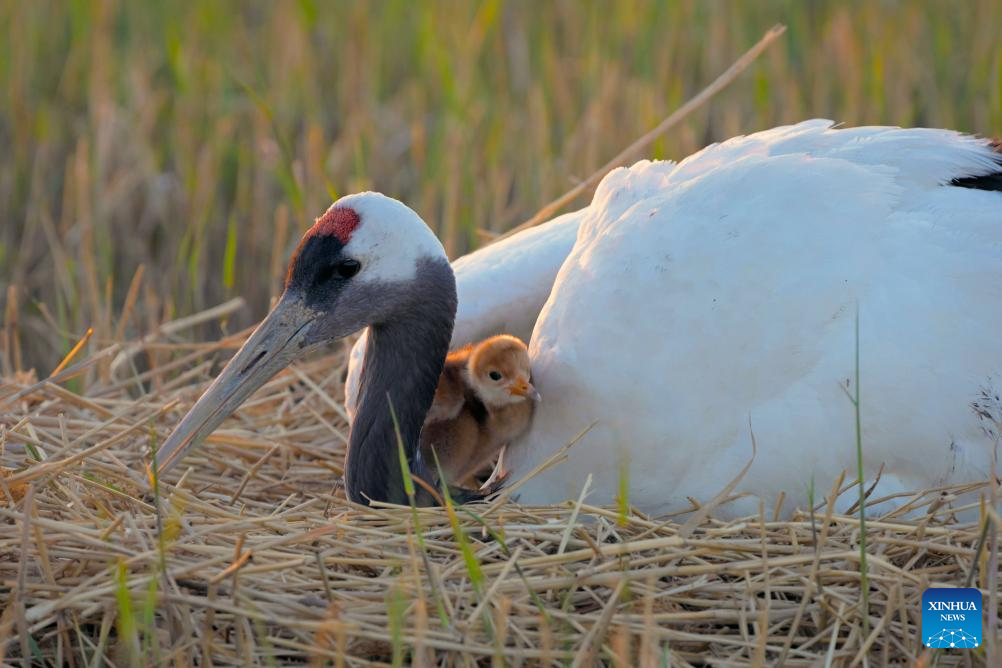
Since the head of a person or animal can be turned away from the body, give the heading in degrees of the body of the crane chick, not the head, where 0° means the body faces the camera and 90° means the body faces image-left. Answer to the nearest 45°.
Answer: approximately 315°

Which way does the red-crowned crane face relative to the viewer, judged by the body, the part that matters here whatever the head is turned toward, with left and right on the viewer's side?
facing to the left of the viewer
